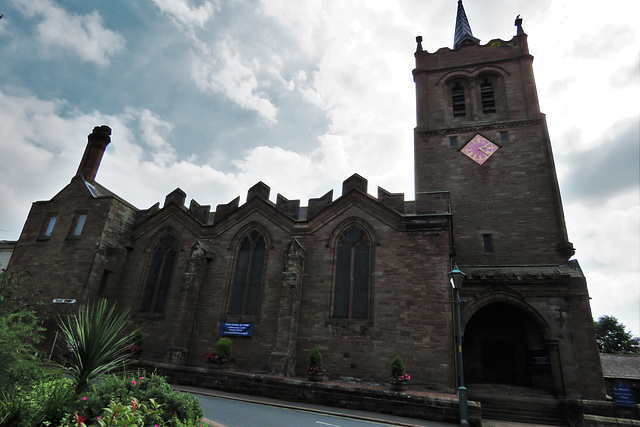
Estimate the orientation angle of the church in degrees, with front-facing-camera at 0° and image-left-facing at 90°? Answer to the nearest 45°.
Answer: approximately 0°

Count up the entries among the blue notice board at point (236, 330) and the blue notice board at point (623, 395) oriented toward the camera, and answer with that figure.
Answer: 2

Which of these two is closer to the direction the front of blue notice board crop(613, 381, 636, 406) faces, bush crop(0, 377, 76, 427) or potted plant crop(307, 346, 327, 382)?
the bush

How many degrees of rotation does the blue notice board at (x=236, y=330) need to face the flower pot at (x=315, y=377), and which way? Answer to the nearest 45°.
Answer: approximately 45° to its left

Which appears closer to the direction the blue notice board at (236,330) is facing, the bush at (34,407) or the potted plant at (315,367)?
the bush

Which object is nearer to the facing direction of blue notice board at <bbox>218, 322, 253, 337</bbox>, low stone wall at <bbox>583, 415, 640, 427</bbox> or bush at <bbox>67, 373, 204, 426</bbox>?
the bush

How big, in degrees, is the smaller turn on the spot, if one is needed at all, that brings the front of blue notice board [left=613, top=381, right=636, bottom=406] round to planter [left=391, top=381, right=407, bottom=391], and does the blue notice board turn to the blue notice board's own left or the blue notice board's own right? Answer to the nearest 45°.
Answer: approximately 45° to the blue notice board's own right

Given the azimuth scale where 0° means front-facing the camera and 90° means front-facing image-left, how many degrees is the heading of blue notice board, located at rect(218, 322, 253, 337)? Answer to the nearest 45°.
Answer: approximately 0°

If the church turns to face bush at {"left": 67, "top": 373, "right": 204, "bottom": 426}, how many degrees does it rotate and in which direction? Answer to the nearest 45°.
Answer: approximately 45° to its right

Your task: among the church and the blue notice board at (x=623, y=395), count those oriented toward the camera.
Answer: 2

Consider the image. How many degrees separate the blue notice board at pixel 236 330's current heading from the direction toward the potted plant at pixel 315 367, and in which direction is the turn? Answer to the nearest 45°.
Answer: approximately 45° to its left
